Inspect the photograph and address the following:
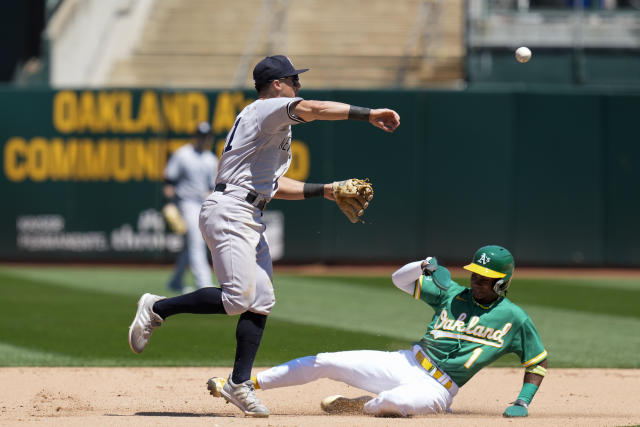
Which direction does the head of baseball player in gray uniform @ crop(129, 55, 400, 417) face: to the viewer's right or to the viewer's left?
to the viewer's right

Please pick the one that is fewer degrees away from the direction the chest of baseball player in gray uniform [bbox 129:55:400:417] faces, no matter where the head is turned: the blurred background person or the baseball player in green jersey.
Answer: the baseball player in green jersey

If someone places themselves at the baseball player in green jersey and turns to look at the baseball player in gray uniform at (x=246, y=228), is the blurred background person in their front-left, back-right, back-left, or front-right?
front-right

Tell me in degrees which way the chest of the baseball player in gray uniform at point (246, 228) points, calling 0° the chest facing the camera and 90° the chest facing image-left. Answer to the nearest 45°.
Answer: approximately 270°

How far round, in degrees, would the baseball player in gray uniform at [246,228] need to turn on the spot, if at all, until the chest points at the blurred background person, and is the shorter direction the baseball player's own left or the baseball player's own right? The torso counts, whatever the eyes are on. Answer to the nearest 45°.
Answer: approximately 90° to the baseball player's own left

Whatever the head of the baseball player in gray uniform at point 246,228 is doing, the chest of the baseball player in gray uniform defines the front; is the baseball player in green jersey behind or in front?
in front
